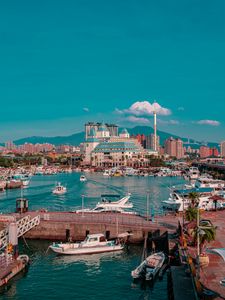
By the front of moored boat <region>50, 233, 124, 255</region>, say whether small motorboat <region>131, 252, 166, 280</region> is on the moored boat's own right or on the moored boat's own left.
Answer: on the moored boat's own left

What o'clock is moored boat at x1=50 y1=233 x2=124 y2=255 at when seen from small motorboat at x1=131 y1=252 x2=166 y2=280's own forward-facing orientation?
The moored boat is roughly at 9 o'clock from the small motorboat.

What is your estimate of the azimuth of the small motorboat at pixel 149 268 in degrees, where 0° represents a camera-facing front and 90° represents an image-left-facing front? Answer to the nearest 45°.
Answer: approximately 225°

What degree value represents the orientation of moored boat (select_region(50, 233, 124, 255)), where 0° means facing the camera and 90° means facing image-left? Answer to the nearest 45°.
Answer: approximately 90°

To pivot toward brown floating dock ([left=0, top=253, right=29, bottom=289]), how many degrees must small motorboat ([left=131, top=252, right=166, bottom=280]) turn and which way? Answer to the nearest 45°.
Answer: approximately 135° to its left

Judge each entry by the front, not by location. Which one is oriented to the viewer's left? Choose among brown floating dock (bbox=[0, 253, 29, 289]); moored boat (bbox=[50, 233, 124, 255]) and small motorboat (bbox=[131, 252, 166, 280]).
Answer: moored boat (bbox=[50, 233, 124, 255])

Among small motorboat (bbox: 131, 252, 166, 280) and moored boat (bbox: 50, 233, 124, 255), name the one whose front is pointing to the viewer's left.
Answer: the moored boat

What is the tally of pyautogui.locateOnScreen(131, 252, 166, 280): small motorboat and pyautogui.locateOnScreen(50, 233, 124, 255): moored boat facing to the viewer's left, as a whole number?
1
